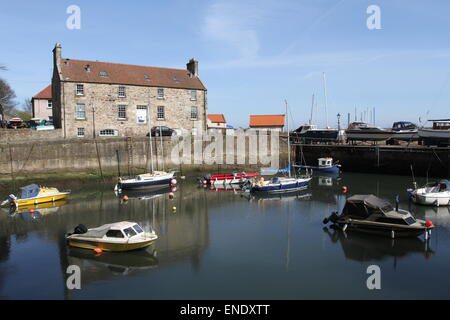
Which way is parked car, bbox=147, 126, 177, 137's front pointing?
to the viewer's right

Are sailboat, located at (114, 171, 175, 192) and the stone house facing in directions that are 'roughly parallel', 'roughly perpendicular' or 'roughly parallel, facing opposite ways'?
roughly perpendicular

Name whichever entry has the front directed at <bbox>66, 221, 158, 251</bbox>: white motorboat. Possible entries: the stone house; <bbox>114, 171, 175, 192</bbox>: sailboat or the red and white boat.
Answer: the stone house

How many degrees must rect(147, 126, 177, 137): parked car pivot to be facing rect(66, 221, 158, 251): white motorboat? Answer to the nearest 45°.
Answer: approximately 90° to its right

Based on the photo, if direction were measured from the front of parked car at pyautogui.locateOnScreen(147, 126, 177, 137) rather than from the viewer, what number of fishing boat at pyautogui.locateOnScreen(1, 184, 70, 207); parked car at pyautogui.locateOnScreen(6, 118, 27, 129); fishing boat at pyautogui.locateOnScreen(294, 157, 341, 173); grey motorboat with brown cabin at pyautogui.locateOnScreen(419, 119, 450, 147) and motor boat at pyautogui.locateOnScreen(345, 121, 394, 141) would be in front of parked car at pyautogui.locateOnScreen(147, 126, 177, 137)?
3
